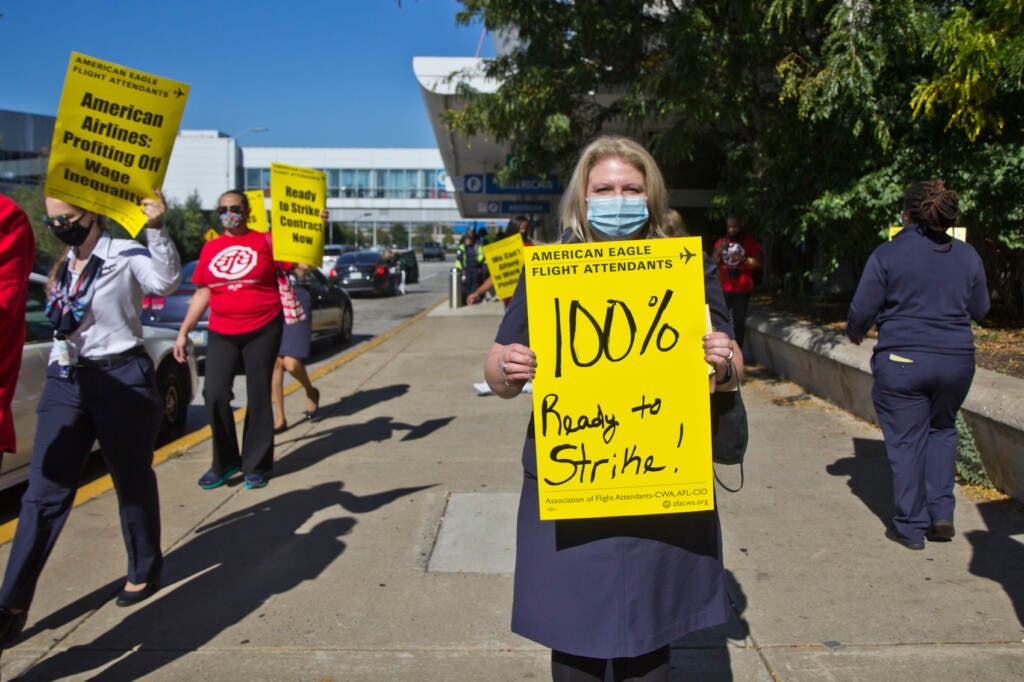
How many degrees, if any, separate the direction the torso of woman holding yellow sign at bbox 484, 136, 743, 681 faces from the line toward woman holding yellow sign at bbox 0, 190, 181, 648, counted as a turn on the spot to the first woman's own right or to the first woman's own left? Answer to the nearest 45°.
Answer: approximately 135° to the first woman's own right

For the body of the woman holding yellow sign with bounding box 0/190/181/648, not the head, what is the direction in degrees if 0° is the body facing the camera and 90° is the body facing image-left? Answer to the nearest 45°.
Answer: approximately 45°

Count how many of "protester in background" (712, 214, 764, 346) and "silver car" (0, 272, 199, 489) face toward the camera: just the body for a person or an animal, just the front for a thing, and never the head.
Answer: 1

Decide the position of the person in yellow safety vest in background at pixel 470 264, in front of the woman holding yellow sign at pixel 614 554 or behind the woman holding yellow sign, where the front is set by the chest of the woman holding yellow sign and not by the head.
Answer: behind

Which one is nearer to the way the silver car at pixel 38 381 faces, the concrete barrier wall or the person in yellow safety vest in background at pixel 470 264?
the person in yellow safety vest in background

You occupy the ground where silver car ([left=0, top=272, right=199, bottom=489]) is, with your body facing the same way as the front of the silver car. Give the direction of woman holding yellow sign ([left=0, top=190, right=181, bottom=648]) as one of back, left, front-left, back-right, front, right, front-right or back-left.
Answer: back-right

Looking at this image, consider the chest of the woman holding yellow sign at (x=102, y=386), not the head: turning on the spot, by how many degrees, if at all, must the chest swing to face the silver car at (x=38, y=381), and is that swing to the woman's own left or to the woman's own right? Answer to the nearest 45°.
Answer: approximately 135° to the woman's own right
